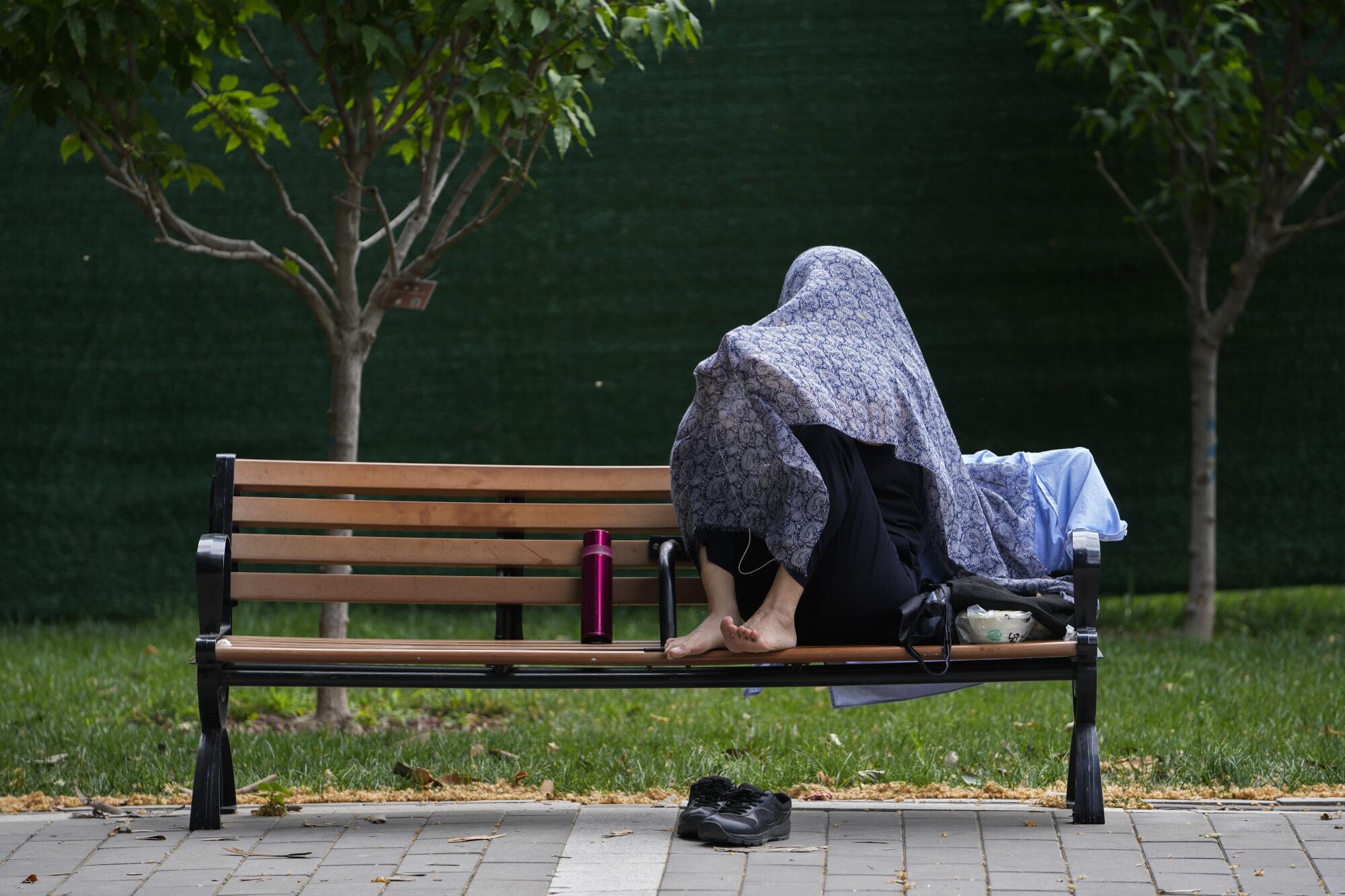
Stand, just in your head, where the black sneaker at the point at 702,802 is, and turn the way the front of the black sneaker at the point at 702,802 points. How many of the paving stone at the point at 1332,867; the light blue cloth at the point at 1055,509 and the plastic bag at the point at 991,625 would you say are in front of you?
0

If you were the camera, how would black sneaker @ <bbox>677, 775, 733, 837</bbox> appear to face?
facing the viewer and to the left of the viewer

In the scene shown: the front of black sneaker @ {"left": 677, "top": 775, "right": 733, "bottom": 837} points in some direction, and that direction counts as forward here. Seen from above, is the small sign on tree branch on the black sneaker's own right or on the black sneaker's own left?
on the black sneaker's own right

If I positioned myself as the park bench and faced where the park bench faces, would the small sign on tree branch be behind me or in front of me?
behind

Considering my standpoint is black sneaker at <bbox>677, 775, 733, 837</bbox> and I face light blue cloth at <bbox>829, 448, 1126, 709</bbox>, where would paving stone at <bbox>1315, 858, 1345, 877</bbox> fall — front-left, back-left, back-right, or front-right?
front-right

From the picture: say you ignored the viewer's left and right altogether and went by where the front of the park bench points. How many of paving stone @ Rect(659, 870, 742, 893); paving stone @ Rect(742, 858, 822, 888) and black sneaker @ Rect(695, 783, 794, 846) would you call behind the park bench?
0

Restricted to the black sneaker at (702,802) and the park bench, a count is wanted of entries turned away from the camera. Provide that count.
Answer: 0

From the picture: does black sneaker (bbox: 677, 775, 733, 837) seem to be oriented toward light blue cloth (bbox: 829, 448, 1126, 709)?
no

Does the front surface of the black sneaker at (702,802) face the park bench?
no

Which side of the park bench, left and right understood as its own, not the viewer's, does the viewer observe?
front

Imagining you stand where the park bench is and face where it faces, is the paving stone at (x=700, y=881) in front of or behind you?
in front
